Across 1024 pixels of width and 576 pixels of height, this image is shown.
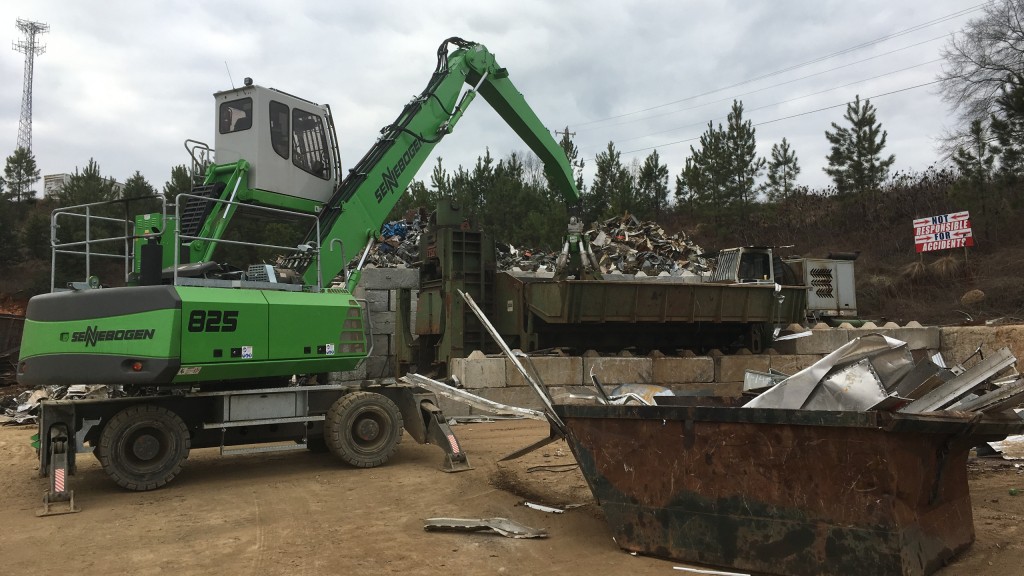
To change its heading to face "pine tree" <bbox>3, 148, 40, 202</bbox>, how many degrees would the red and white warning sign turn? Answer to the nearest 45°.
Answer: approximately 90° to its right

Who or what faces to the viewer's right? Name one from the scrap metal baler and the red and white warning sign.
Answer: the scrap metal baler

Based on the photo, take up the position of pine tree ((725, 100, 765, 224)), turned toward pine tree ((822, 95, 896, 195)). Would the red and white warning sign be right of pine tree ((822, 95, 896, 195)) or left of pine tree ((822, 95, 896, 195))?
right

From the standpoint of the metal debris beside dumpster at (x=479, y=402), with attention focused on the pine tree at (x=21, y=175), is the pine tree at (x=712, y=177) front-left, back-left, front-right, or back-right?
front-right

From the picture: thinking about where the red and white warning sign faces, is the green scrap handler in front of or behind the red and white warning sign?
in front

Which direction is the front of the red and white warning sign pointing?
toward the camera

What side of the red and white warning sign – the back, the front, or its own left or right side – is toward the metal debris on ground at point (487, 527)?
front
